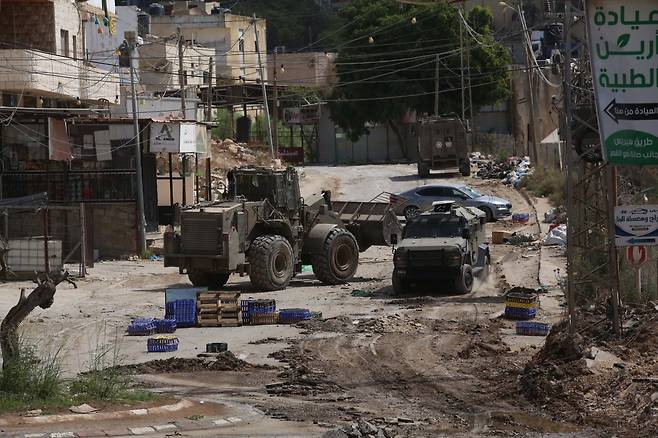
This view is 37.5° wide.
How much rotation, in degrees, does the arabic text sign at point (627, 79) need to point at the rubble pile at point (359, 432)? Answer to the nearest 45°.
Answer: approximately 45° to its right

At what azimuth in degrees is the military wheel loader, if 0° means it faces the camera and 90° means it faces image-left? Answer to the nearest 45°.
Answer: approximately 225°

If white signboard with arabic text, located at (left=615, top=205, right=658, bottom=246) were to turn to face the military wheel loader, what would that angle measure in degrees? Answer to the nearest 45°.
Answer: approximately 135° to its right

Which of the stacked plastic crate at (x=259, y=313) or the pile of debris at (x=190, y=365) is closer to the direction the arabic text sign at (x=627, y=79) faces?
the pile of debris

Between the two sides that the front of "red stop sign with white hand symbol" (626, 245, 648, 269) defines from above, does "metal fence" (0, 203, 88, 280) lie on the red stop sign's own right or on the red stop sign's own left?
on the red stop sign's own right

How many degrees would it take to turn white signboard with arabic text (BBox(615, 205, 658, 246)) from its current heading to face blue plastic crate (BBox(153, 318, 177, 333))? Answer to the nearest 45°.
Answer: approximately 90° to its right

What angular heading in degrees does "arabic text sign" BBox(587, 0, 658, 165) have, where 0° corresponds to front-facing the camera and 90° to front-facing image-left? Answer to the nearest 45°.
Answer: approximately 0°

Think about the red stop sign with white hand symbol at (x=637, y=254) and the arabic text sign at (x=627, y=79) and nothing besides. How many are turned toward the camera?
2

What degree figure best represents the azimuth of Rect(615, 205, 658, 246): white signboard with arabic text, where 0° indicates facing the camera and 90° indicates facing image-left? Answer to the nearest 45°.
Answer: approximately 0°

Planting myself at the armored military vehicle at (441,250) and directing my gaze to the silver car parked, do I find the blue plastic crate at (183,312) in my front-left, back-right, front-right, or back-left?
back-left
